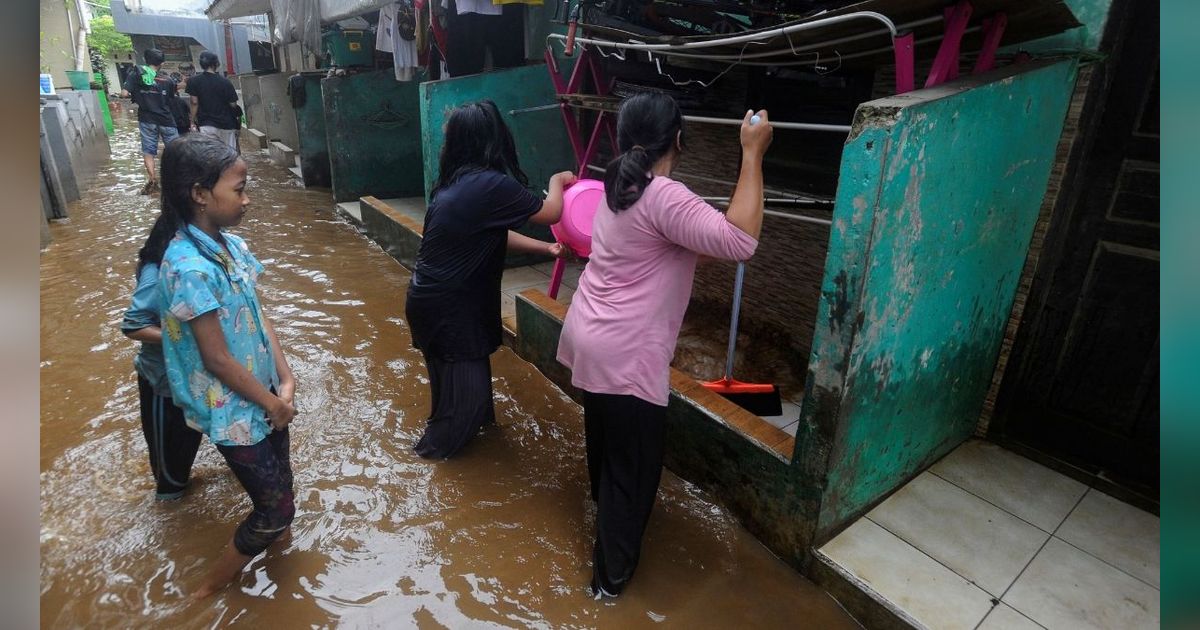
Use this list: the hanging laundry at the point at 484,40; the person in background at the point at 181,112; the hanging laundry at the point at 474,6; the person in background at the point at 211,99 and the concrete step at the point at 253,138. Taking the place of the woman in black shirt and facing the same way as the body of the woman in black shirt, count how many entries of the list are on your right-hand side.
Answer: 0

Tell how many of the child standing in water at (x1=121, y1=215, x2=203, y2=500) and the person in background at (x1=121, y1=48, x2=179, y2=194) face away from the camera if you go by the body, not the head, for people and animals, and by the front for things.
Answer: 1

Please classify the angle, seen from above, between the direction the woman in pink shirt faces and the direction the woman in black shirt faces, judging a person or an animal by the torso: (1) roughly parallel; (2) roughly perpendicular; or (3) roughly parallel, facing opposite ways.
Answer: roughly parallel

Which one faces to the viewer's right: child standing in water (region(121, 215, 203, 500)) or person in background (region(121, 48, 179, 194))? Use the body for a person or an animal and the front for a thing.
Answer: the child standing in water

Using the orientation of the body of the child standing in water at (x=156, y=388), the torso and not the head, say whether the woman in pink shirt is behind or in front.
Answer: in front

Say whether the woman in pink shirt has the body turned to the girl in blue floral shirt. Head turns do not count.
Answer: no

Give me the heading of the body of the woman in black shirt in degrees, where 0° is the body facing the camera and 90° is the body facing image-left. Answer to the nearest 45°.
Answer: approximately 225°

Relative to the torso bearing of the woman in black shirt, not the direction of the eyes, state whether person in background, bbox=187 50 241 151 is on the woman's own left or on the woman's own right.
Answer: on the woman's own left

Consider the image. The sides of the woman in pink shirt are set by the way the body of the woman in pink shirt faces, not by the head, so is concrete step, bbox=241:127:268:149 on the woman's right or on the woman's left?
on the woman's left

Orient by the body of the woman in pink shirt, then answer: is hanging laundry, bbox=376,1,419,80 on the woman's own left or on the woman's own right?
on the woman's own left

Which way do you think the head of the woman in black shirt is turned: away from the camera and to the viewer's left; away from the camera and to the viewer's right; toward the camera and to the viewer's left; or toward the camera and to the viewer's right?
away from the camera and to the viewer's right

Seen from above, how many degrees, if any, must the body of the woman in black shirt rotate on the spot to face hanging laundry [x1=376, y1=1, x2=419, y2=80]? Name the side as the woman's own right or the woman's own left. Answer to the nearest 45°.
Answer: approximately 45° to the woman's own left

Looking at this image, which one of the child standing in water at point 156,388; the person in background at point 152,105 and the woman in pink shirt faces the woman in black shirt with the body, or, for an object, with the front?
the child standing in water
